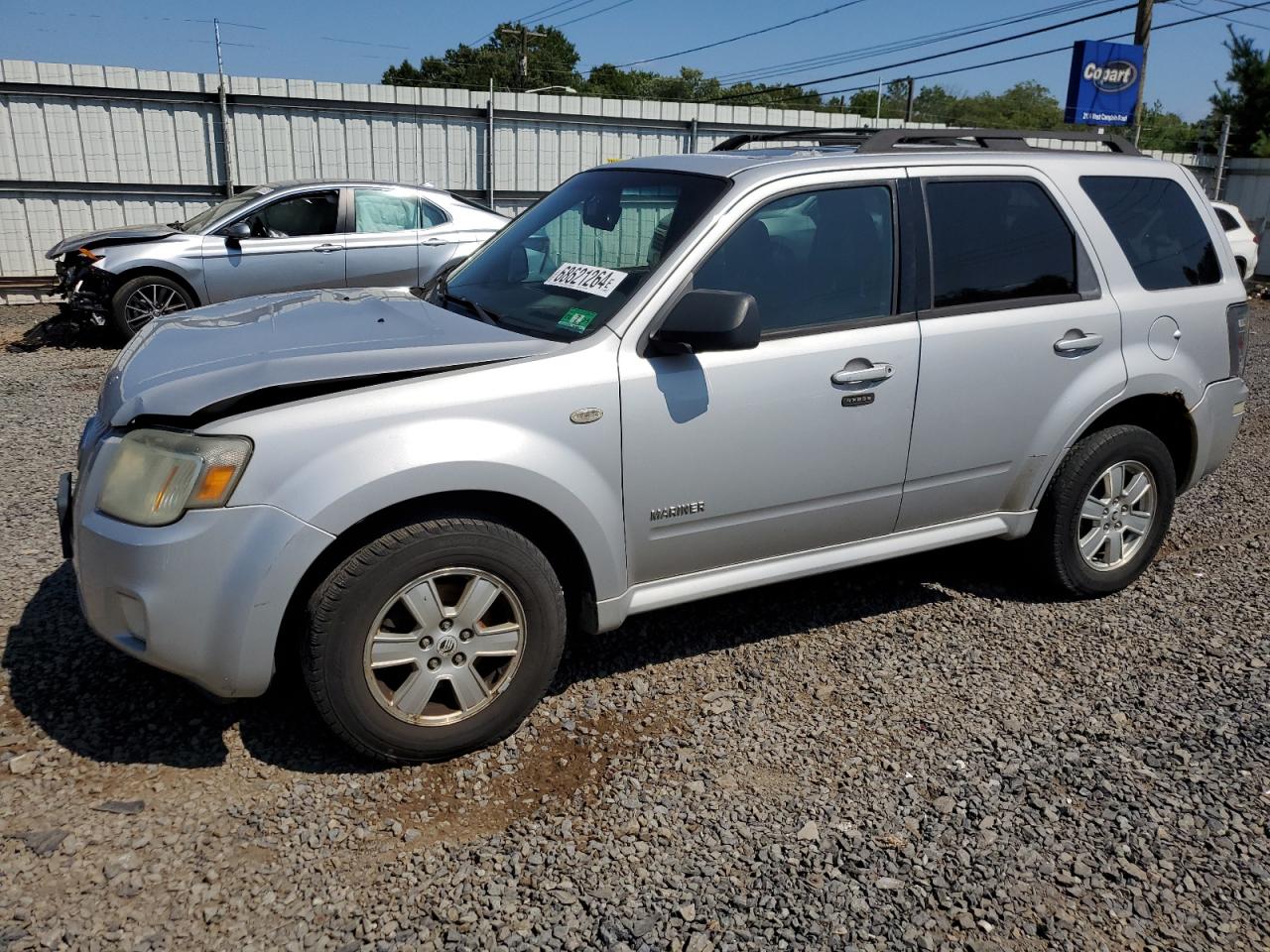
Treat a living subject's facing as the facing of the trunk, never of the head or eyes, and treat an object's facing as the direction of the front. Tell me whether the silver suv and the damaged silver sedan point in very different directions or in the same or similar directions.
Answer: same or similar directions

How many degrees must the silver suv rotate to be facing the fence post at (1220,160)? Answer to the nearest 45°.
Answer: approximately 180°

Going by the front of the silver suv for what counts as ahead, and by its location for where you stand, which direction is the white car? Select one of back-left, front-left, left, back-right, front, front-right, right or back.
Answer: back

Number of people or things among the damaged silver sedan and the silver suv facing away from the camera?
0

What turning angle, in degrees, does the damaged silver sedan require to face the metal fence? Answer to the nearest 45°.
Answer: approximately 90° to its right

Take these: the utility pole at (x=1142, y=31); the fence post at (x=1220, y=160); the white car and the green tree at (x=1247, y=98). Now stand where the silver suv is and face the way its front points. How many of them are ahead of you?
0

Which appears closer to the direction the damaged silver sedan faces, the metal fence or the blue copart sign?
the metal fence

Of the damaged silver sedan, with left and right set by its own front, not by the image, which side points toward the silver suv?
left

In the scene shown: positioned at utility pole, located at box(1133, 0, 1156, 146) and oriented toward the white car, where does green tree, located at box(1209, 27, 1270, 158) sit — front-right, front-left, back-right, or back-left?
back-left

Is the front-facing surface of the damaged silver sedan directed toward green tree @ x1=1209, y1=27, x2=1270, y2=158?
no

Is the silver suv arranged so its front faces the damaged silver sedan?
no

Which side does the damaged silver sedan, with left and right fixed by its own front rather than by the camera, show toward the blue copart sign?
back

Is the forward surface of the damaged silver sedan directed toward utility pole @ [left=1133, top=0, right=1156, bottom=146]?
no

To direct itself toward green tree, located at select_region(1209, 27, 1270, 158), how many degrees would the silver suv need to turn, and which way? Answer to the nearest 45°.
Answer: approximately 180°

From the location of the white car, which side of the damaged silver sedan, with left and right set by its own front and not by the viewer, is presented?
back

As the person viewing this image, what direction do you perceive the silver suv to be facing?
facing the viewer and to the left of the viewer

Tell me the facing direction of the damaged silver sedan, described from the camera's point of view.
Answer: facing to the left of the viewer
